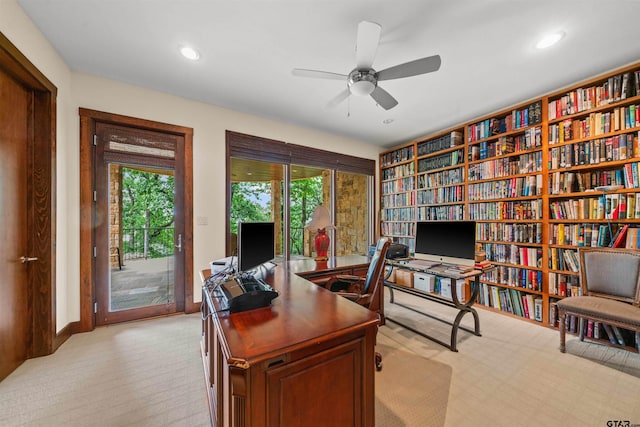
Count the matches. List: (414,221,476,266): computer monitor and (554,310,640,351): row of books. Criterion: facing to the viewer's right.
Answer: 0

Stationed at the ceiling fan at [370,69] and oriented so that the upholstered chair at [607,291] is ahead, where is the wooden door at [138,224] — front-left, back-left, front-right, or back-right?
back-left

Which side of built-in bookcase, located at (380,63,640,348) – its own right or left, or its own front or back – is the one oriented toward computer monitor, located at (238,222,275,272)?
front

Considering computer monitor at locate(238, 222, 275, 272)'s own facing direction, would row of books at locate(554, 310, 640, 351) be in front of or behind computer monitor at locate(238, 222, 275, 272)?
in front

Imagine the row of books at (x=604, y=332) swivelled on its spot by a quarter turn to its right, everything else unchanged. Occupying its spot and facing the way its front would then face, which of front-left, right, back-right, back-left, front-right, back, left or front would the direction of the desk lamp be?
left

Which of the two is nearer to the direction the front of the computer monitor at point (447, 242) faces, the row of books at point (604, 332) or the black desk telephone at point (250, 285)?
the black desk telephone

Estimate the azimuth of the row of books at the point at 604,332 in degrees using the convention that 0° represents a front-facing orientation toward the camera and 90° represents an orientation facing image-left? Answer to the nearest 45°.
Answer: approximately 45°

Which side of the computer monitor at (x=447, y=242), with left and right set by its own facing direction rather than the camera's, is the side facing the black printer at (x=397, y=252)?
right

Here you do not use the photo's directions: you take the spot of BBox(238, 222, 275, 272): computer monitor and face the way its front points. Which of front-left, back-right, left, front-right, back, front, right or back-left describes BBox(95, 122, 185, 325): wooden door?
back

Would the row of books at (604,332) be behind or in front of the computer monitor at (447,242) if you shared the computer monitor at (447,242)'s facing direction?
behind

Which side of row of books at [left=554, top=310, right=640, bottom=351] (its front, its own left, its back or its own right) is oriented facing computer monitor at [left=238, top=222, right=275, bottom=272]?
front
